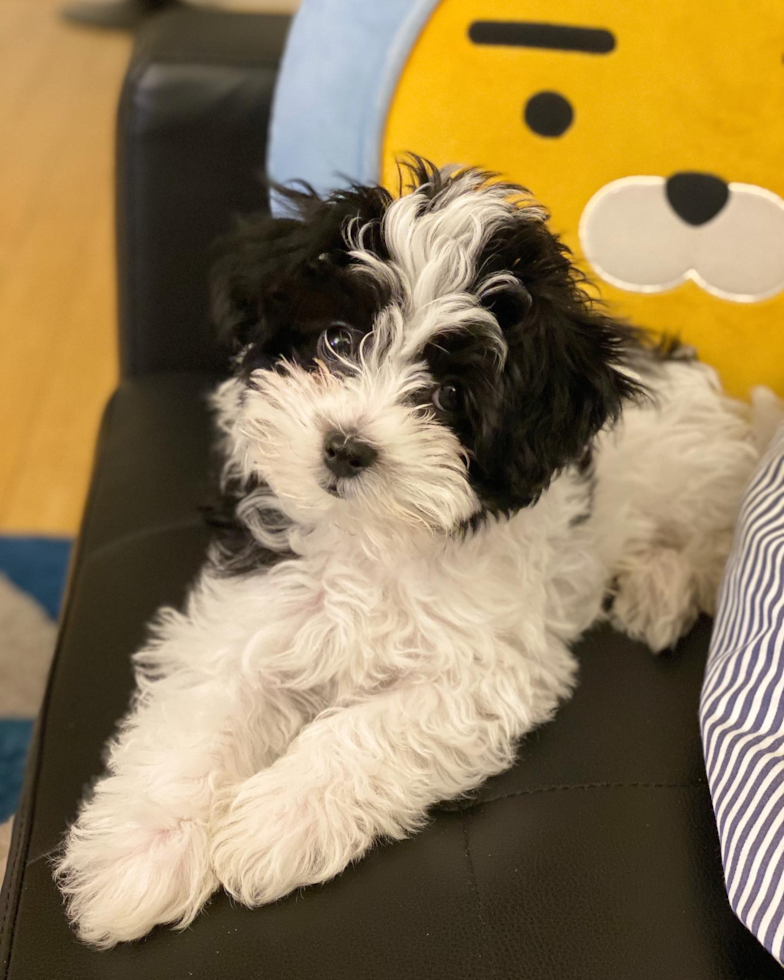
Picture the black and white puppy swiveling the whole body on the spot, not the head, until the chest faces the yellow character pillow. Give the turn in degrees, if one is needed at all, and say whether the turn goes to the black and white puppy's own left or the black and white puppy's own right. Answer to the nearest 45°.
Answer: approximately 135° to the black and white puppy's own right

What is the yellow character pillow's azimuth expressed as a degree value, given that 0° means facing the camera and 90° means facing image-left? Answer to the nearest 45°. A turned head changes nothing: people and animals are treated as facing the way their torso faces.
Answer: approximately 0°

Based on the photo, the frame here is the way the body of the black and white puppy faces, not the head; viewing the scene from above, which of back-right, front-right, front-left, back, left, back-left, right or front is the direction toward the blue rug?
right

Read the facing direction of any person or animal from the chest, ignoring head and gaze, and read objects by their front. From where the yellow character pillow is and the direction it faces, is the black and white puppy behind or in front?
in front

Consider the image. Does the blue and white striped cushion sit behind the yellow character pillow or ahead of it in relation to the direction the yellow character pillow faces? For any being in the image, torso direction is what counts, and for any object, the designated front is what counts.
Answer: ahead

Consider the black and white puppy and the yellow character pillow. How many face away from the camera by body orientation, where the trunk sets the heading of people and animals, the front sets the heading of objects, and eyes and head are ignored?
0

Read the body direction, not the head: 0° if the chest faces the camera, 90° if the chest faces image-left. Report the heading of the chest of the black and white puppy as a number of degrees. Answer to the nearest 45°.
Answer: approximately 45°
